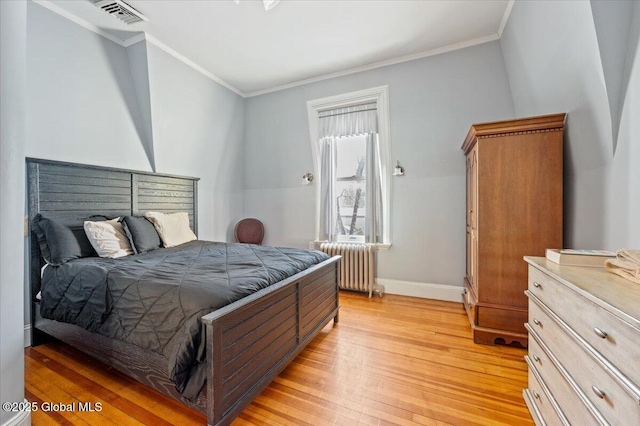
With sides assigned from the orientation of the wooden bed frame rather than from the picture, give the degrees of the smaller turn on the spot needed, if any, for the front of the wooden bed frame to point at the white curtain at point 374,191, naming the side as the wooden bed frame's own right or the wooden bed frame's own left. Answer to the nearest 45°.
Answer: approximately 90° to the wooden bed frame's own left

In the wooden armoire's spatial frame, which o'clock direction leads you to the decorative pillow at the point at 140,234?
The decorative pillow is roughly at 11 o'clock from the wooden armoire.

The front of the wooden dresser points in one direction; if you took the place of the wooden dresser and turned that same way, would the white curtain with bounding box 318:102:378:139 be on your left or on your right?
on your right

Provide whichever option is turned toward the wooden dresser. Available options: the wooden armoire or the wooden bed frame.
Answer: the wooden bed frame

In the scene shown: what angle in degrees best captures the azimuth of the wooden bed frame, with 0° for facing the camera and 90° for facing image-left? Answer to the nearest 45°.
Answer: approximately 315°

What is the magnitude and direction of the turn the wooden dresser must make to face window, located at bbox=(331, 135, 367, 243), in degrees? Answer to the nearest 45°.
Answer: approximately 90° to its right

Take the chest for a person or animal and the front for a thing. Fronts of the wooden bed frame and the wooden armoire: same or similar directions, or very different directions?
very different directions

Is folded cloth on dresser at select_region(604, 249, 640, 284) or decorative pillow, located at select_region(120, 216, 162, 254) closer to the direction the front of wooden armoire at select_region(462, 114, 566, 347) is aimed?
the decorative pillow

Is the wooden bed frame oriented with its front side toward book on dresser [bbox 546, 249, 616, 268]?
yes

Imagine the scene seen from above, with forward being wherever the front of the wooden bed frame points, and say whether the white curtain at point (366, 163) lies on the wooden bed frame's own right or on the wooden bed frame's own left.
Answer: on the wooden bed frame's own left

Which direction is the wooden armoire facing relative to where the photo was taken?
to the viewer's left

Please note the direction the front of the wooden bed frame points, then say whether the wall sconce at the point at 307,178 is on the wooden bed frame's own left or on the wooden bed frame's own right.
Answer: on the wooden bed frame's own left
